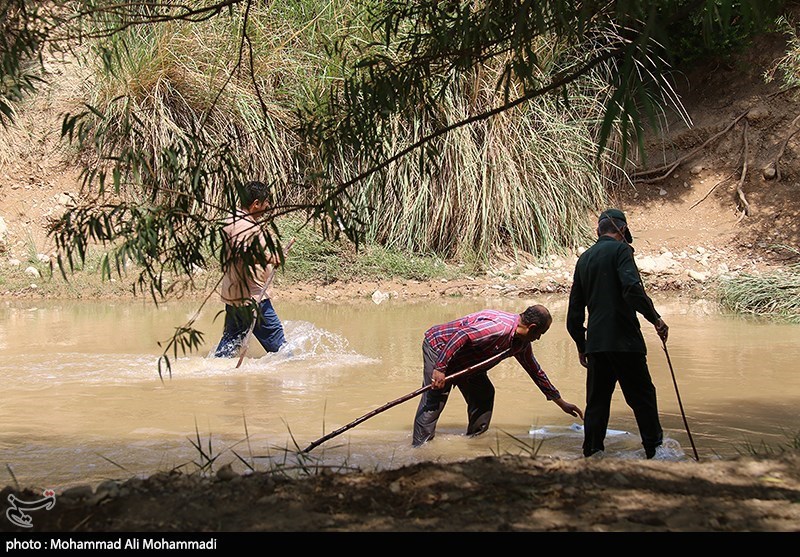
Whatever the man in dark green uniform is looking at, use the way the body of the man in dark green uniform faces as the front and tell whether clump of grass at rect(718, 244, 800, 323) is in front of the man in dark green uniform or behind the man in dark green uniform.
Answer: in front

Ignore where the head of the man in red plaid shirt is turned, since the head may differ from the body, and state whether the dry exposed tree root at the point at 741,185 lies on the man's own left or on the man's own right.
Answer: on the man's own left

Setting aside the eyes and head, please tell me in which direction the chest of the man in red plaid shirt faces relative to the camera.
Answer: to the viewer's right

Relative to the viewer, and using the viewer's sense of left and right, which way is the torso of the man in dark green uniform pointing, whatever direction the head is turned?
facing away from the viewer and to the right of the viewer

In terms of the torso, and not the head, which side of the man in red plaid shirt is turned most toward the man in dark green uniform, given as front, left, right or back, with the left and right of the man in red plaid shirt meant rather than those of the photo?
front

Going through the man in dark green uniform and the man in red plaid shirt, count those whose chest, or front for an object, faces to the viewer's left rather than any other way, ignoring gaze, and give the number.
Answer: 0

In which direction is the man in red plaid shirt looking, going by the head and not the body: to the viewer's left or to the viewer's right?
to the viewer's right

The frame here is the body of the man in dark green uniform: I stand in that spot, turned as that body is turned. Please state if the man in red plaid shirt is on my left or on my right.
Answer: on my left
